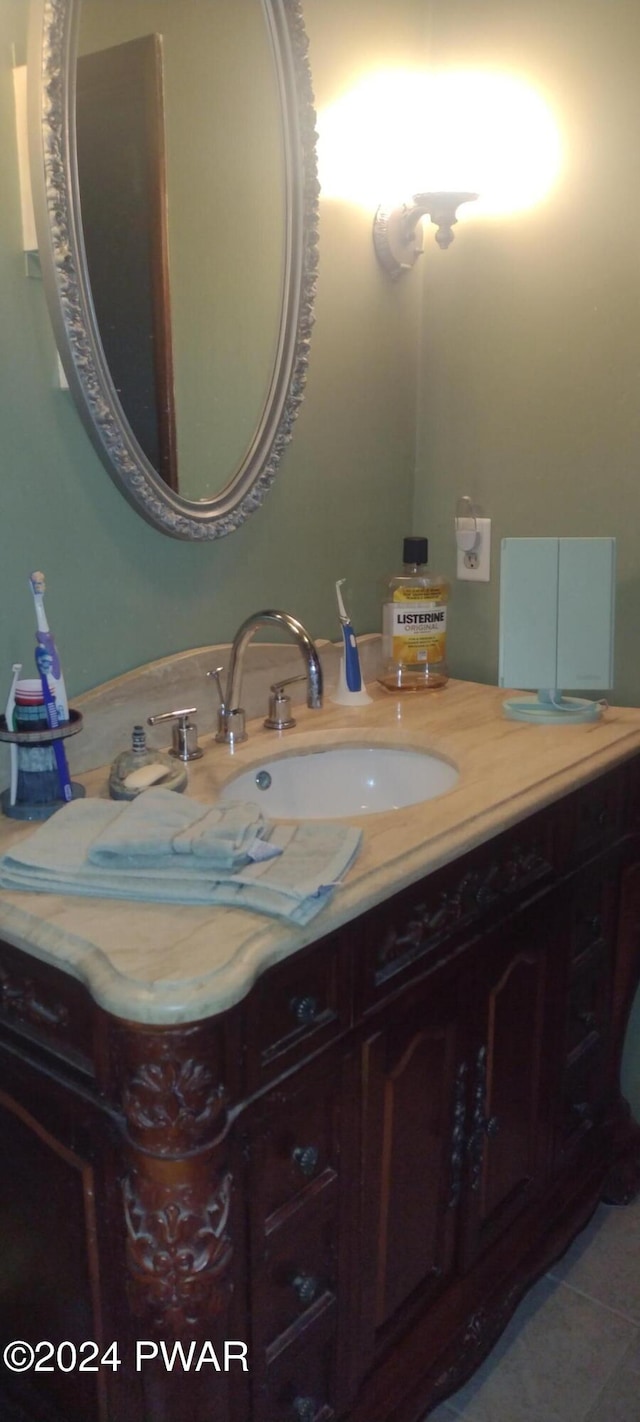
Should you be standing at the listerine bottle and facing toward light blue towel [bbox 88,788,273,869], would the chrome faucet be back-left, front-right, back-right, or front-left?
front-right

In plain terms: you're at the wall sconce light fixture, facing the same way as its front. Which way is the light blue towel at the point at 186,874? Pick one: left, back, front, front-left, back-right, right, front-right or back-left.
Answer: front-right

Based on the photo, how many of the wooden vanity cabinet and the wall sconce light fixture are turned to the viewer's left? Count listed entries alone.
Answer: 0
